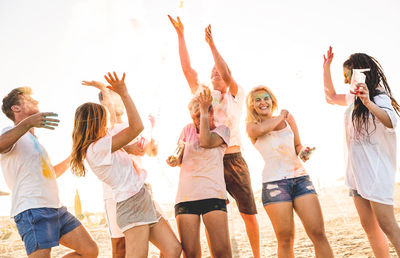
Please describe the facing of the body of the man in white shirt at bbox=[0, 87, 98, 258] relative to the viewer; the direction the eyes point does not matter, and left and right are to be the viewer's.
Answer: facing to the right of the viewer

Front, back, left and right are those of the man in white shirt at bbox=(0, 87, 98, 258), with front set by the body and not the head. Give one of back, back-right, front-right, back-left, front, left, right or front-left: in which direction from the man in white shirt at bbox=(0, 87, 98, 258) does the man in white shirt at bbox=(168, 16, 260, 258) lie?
front

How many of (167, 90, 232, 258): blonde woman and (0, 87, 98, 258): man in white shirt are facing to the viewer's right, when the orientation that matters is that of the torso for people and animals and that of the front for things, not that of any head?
1

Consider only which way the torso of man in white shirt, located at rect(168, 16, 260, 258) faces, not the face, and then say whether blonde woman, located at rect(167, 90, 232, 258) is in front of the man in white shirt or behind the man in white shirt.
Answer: in front

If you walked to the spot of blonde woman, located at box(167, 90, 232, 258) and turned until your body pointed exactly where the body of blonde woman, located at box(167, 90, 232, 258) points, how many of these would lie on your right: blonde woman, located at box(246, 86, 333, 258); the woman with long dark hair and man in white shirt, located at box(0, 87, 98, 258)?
1

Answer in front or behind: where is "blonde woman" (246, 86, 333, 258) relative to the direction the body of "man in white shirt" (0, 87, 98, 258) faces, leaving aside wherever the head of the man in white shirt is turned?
in front

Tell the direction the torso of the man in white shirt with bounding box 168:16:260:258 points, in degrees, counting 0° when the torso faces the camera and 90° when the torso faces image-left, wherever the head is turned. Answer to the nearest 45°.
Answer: approximately 45°

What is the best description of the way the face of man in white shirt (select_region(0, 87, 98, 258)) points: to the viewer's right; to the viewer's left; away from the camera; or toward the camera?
to the viewer's right

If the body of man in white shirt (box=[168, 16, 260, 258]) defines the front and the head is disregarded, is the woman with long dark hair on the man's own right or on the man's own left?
on the man's own left
